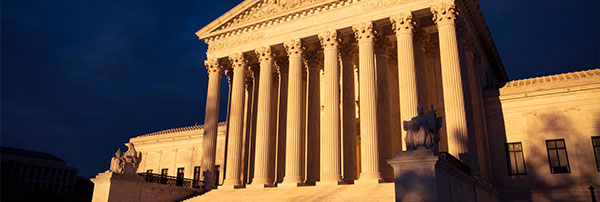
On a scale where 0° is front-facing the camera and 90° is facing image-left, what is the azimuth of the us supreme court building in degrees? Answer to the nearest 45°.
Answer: approximately 45°

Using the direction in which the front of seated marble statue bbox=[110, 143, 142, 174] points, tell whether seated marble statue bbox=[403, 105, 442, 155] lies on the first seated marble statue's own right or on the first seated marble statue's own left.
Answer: on the first seated marble statue's own left

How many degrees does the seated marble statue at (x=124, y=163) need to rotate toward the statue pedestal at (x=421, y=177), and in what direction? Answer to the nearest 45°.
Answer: approximately 90° to its left

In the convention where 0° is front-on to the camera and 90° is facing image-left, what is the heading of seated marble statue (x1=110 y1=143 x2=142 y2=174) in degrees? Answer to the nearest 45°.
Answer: approximately 45°
